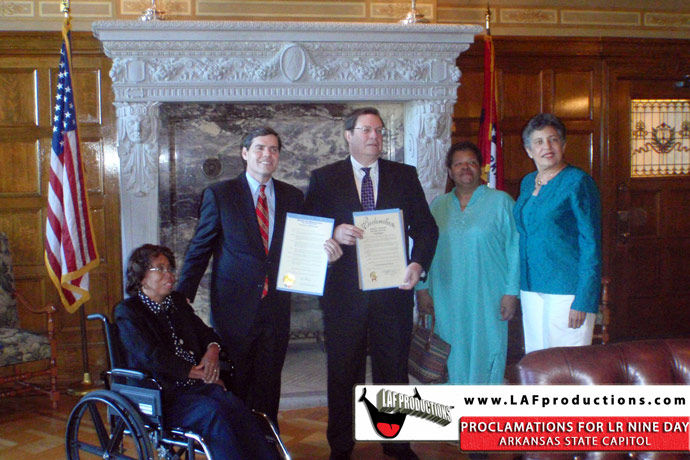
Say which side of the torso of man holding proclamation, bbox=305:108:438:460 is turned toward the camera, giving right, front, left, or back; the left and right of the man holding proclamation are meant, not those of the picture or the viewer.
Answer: front

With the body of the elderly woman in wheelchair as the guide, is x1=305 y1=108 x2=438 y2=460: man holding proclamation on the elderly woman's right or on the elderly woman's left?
on the elderly woman's left

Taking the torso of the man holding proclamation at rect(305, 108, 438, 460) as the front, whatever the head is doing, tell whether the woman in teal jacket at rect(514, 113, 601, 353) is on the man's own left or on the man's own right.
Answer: on the man's own left

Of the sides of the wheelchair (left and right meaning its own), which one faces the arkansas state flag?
left

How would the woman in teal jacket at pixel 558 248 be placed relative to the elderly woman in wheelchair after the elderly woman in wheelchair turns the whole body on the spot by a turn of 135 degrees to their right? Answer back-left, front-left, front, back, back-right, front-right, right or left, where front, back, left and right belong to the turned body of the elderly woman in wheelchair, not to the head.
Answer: back

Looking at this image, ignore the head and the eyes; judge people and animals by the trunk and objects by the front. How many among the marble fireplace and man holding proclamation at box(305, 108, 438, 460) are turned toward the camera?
2

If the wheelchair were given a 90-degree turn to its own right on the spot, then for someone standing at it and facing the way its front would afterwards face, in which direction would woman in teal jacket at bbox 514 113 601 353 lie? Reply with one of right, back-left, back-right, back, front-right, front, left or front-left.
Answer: back-left

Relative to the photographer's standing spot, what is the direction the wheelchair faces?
facing the viewer and to the right of the viewer

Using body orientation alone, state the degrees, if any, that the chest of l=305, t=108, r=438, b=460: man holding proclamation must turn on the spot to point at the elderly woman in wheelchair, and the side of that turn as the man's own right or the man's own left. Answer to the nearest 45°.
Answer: approximately 45° to the man's own right

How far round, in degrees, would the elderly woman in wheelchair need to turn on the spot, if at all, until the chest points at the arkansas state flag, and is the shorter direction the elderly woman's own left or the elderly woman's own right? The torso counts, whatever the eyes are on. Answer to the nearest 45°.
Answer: approximately 90° to the elderly woman's own left

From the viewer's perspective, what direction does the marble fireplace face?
toward the camera

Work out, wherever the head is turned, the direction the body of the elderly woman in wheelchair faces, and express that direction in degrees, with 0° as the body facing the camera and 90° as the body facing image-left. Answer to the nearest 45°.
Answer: approximately 315°

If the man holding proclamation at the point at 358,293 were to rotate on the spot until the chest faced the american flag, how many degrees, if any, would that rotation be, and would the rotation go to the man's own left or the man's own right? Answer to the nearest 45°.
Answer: approximately 135° to the man's own right
